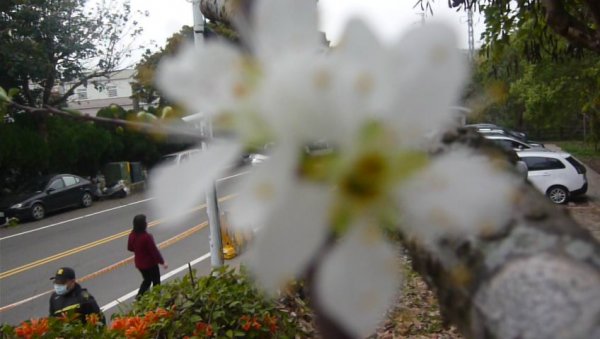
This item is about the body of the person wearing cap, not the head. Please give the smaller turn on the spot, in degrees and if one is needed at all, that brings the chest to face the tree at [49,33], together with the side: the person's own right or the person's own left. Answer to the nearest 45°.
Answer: approximately 135° to the person's own right

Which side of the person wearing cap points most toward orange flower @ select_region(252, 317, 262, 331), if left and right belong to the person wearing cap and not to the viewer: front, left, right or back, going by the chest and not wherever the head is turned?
left

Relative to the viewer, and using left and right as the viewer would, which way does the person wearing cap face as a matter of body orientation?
facing the viewer and to the left of the viewer

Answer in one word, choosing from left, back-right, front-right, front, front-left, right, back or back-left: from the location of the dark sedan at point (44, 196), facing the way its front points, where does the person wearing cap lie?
front-left

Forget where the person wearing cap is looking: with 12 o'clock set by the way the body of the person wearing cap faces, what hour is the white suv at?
The white suv is roughly at 7 o'clock from the person wearing cap.

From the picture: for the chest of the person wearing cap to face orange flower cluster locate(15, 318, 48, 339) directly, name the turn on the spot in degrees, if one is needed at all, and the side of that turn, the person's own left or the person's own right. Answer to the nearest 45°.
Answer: approximately 45° to the person's own left

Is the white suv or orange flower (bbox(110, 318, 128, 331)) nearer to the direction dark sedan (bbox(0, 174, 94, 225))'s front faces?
the orange flower
